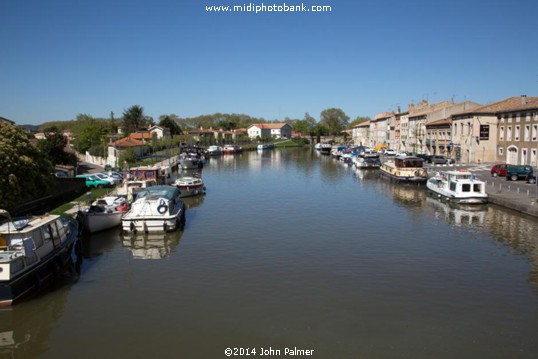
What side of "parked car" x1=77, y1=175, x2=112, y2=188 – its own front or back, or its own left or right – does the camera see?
right

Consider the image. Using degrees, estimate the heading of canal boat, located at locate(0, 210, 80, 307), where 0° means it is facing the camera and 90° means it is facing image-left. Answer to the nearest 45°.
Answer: approximately 225°

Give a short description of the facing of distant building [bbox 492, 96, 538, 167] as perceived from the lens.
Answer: facing the viewer and to the left of the viewer

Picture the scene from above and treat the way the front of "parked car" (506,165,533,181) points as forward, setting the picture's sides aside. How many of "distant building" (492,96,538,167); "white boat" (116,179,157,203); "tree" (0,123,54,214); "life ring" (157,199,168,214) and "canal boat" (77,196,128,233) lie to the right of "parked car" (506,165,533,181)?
4

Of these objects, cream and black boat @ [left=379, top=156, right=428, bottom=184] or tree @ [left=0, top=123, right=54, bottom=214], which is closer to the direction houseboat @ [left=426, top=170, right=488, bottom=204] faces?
the cream and black boat

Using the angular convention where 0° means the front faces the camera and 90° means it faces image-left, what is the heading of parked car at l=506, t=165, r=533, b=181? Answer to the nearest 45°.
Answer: approximately 315°

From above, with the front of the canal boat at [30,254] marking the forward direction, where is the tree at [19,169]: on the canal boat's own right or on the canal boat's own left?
on the canal boat's own left

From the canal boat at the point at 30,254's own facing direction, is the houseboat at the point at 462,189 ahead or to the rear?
ahead

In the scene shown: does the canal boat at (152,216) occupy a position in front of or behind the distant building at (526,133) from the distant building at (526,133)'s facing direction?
in front

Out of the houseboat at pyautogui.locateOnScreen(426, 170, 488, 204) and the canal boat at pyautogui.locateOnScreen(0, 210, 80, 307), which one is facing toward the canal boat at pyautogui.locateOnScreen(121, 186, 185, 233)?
the canal boat at pyautogui.locateOnScreen(0, 210, 80, 307)

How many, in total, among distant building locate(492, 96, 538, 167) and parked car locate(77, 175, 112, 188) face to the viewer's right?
1
